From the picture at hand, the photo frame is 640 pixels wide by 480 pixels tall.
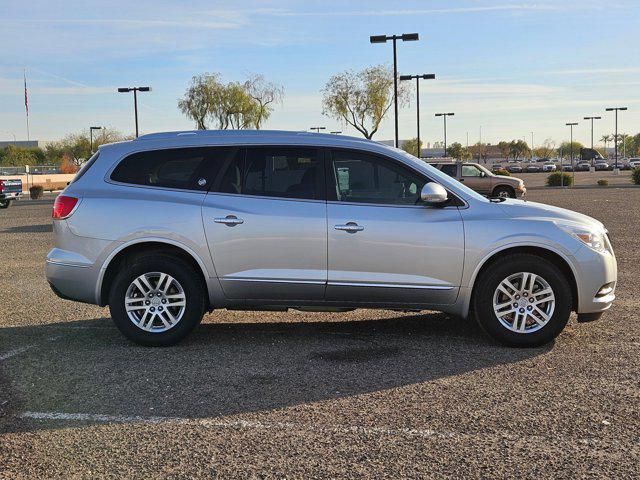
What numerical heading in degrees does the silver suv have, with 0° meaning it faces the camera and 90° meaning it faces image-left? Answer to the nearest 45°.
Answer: approximately 270°

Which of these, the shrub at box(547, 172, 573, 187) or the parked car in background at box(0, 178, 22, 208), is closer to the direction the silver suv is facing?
the shrub

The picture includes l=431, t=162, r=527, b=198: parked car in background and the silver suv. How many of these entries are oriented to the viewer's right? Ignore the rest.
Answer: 2

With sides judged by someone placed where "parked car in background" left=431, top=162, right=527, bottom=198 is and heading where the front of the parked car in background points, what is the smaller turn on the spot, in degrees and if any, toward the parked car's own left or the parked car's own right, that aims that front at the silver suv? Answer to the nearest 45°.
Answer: approximately 90° to the parked car's own right

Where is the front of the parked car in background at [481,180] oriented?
to the viewer's right

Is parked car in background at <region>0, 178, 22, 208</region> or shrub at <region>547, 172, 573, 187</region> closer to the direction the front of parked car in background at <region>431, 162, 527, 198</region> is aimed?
the shrub

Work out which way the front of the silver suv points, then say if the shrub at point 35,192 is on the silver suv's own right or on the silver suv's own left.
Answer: on the silver suv's own left

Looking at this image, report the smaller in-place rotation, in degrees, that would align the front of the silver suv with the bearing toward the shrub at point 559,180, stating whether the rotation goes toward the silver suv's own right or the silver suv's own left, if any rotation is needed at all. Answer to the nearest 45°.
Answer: approximately 90° to the silver suv's own left

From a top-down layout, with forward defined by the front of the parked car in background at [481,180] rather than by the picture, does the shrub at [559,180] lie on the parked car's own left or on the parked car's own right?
on the parked car's own left
